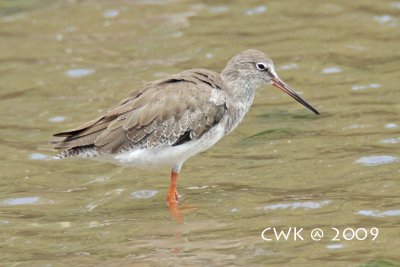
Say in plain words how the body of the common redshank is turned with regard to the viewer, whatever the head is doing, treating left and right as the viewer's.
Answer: facing to the right of the viewer
